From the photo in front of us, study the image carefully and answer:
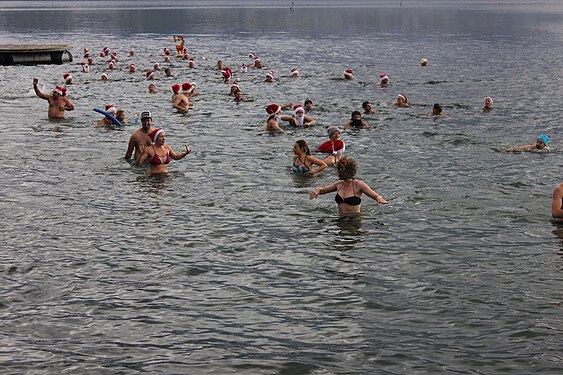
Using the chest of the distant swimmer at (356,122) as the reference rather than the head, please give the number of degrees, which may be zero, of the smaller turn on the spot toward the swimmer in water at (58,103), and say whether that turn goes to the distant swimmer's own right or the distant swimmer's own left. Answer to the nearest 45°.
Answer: approximately 90° to the distant swimmer's own right

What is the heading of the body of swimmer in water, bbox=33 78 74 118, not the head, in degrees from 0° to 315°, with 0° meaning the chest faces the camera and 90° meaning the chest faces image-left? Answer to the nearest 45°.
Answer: approximately 0°

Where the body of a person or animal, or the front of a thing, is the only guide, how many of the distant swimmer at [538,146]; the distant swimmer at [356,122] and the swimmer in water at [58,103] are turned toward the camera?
2

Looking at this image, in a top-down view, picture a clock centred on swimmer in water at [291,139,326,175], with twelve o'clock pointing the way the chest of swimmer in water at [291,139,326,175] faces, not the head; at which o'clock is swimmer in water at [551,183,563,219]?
swimmer in water at [551,183,563,219] is roughly at 9 o'clock from swimmer in water at [291,139,326,175].

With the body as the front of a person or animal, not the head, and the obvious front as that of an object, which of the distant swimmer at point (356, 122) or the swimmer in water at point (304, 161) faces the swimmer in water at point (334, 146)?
the distant swimmer

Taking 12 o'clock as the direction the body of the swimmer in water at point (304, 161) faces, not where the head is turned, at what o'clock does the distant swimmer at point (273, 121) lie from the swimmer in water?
The distant swimmer is roughly at 4 o'clock from the swimmer in water.
